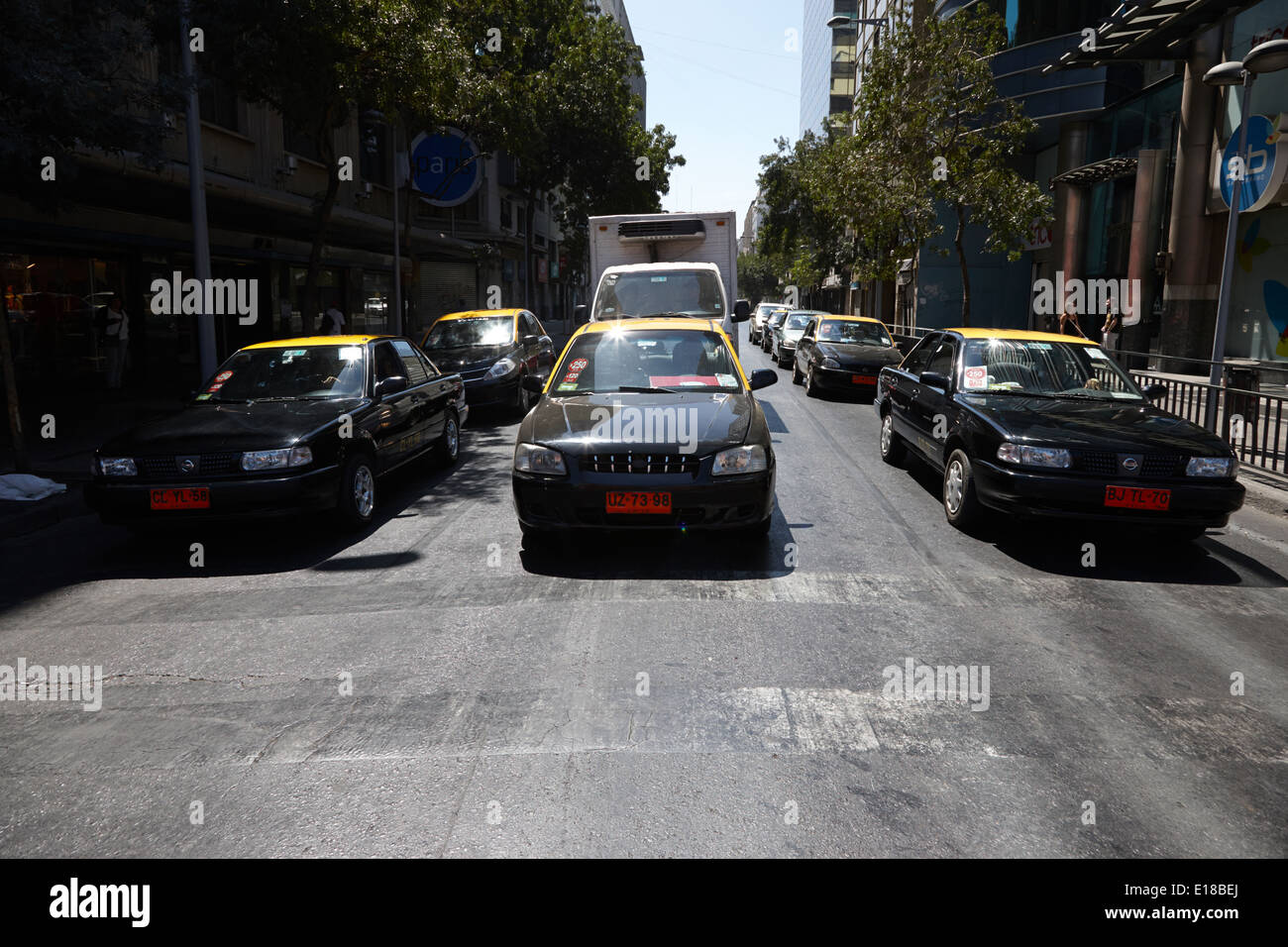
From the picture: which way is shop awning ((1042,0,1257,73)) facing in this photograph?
to the viewer's left

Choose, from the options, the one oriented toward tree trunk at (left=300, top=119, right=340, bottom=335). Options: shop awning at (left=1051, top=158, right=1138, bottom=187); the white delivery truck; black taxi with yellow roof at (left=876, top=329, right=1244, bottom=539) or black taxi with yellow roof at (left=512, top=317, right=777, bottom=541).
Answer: the shop awning

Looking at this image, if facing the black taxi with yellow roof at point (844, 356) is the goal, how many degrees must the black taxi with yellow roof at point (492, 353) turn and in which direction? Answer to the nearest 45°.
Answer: approximately 135° to its left

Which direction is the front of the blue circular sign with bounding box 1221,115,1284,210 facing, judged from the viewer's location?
facing the viewer and to the left of the viewer

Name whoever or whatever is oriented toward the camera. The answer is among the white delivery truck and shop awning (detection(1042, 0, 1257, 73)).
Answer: the white delivery truck

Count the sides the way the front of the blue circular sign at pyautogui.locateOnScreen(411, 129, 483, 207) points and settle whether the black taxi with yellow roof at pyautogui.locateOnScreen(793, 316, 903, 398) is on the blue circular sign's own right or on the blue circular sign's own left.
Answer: on the blue circular sign's own left

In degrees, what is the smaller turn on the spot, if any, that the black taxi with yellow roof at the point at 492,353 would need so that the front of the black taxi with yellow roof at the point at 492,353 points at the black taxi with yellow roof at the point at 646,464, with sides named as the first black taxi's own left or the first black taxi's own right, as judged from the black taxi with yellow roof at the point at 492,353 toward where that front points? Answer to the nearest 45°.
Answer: approximately 45° to the first black taxi's own left

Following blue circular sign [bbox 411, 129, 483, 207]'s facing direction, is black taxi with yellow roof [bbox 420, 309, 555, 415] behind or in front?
in front

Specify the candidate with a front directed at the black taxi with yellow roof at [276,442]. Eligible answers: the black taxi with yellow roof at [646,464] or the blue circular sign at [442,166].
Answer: the blue circular sign

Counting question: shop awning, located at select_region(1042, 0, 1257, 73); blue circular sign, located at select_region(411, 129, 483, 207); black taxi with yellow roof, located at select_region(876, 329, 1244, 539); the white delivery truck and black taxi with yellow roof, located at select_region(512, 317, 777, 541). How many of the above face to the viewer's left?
1

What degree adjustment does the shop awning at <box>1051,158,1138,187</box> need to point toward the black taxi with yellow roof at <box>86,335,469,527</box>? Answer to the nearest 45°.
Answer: approximately 45° to its left

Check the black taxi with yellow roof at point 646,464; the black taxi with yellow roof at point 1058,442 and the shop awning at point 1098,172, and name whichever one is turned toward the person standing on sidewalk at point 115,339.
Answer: the shop awning

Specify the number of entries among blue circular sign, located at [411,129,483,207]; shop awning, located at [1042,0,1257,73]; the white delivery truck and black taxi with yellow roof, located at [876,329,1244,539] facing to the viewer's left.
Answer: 1

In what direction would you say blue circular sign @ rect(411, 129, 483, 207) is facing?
toward the camera

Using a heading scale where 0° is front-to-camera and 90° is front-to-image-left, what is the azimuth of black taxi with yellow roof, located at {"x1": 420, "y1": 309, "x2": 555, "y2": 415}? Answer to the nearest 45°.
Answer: approximately 45°

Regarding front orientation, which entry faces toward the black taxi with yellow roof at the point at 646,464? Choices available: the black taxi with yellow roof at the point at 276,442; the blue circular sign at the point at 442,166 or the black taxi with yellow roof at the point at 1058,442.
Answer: the blue circular sign

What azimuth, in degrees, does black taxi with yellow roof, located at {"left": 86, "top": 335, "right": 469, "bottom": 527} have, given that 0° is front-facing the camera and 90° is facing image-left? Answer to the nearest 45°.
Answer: approximately 45°
